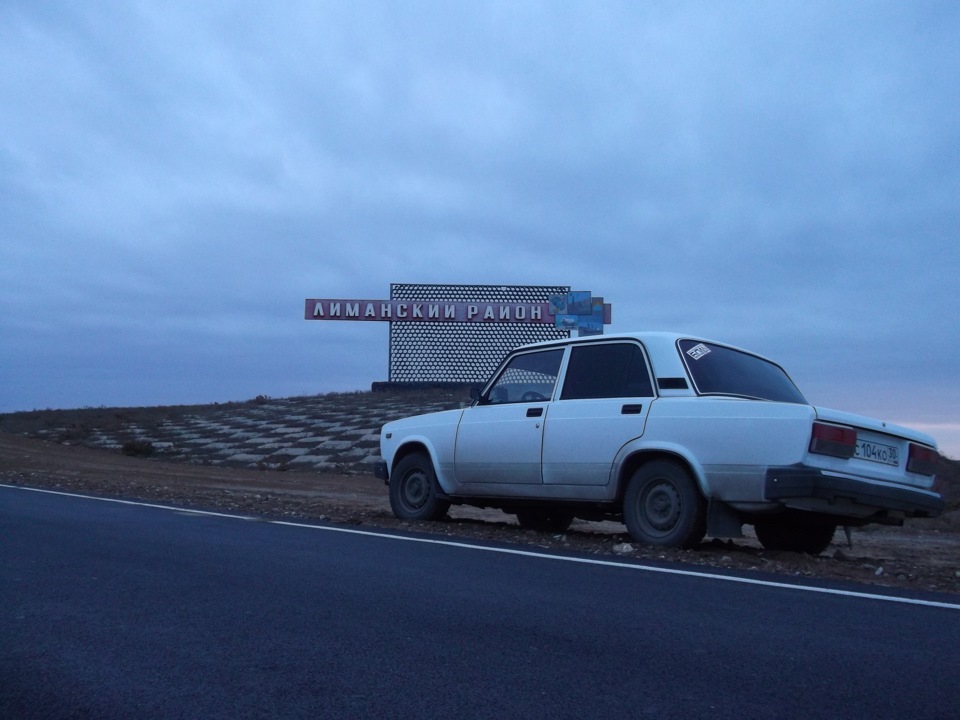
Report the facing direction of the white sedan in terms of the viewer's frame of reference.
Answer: facing away from the viewer and to the left of the viewer
